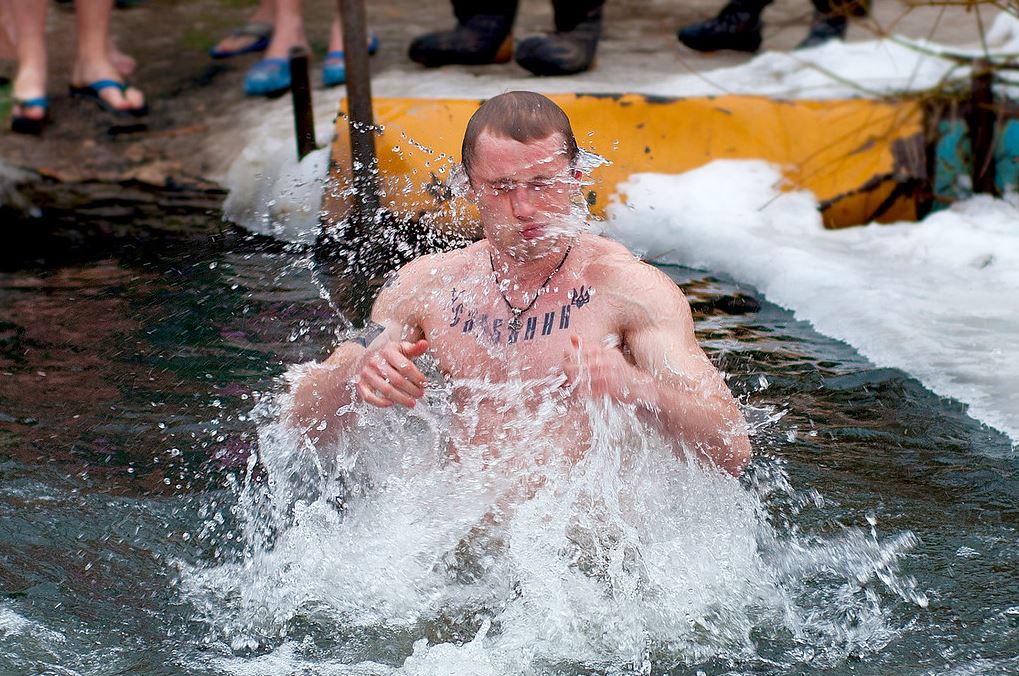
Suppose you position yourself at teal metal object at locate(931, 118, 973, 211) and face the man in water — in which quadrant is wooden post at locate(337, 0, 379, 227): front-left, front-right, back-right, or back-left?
front-right

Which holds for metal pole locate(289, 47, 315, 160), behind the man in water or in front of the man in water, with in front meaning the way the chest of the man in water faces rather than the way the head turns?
behind

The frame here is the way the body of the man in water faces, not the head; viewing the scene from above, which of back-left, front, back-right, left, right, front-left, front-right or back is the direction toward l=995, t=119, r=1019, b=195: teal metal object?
back-left

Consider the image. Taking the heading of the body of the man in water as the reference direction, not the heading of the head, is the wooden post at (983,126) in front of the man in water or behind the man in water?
behind

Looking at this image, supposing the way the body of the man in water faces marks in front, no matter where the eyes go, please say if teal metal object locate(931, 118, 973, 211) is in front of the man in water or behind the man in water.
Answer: behind

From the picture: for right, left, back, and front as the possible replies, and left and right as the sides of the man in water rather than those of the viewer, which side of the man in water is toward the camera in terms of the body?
front

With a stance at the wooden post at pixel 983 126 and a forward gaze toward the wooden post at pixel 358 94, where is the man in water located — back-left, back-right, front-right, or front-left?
front-left

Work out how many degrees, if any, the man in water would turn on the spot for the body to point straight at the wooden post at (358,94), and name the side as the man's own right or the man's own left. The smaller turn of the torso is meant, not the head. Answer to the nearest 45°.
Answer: approximately 180°
